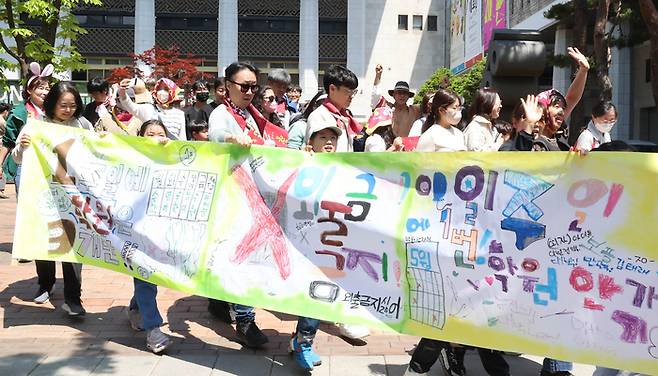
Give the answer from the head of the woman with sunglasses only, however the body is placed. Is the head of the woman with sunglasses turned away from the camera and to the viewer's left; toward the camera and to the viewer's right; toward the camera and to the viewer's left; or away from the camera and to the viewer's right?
toward the camera and to the viewer's right

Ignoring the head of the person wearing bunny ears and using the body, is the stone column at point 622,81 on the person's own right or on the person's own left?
on the person's own left

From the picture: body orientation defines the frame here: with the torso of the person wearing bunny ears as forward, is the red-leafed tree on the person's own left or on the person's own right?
on the person's own left

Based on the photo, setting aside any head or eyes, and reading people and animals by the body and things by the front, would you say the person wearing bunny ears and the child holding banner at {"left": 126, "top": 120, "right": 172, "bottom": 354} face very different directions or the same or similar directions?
same or similar directions

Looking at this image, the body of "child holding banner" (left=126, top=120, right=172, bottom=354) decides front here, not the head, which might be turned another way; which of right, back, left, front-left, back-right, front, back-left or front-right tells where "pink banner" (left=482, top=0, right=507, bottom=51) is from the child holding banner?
left

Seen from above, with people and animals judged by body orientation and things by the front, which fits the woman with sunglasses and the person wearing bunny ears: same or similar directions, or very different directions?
same or similar directions

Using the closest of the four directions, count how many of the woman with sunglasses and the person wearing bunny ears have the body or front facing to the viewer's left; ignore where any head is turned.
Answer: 0

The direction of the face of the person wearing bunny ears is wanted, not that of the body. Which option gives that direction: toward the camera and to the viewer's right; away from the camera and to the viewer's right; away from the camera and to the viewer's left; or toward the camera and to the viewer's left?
toward the camera and to the viewer's right

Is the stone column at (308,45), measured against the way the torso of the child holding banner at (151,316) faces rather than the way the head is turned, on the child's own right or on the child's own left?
on the child's own left

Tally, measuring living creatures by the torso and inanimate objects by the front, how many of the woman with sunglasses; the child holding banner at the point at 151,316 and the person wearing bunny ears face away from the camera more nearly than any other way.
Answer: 0

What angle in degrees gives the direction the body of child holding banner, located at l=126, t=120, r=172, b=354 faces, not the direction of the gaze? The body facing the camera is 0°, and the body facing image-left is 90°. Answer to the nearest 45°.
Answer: approximately 315°

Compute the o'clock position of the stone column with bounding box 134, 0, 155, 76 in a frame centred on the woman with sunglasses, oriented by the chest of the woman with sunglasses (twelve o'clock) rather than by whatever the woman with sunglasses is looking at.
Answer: The stone column is roughly at 7 o'clock from the woman with sunglasses.

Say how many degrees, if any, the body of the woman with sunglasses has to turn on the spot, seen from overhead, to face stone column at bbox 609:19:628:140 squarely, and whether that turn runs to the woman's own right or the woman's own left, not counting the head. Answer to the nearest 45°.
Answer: approximately 90° to the woman's own left

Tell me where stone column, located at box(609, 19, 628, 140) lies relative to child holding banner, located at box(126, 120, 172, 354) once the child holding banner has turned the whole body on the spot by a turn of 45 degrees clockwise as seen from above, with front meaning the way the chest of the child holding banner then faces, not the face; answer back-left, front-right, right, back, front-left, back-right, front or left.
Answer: back-left

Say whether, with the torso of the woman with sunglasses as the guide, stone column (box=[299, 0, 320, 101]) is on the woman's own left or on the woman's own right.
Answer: on the woman's own left

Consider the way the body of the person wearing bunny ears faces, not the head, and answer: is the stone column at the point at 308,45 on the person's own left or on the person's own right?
on the person's own left

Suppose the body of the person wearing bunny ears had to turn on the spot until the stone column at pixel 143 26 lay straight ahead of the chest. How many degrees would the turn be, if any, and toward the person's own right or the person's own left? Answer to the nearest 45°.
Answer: approximately 135° to the person's own left
